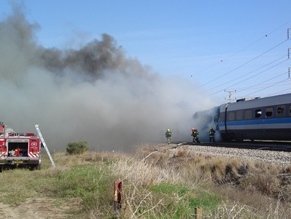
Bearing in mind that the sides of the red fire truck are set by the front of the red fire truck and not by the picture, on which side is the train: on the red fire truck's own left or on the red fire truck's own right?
on the red fire truck's own right
